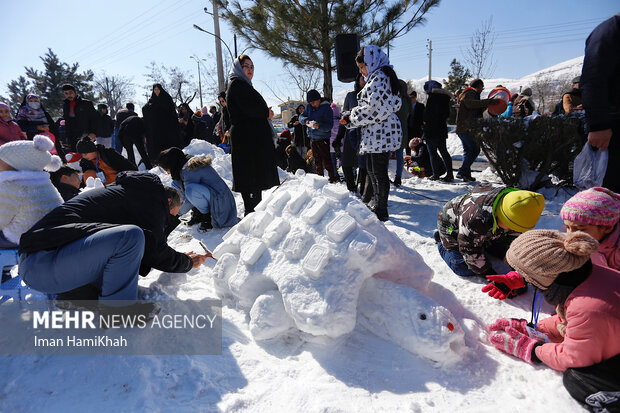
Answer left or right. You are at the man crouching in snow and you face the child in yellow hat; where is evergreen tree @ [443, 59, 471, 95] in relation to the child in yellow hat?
left

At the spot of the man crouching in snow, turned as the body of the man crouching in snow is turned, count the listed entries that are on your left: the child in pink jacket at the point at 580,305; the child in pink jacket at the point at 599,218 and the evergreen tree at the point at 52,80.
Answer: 1

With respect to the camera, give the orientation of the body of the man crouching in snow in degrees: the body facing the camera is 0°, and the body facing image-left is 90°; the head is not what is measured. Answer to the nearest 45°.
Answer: approximately 270°

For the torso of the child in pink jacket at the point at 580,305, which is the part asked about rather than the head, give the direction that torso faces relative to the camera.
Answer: to the viewer's left

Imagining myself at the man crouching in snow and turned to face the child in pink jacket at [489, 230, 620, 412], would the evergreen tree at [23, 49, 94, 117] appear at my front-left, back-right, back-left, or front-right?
back-left

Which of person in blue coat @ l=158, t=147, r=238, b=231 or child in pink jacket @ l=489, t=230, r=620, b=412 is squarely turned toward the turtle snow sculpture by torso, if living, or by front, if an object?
the child in pink jacket

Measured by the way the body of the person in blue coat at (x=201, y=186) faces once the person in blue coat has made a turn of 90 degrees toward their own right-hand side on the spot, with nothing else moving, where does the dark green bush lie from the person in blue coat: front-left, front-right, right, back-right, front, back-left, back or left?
right
